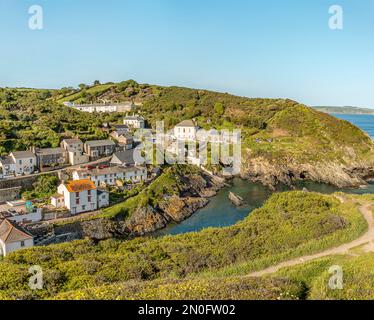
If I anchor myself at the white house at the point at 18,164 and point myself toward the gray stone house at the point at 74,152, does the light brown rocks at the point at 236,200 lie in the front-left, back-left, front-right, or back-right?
front-right

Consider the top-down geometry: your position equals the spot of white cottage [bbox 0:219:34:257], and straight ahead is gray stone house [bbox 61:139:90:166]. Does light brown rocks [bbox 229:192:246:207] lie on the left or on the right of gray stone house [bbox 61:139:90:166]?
right

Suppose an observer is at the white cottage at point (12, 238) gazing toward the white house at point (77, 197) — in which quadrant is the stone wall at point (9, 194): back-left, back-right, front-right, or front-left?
front-left

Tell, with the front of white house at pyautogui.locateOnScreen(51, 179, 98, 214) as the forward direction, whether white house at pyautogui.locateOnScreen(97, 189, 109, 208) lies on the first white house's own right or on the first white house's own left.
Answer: on the first white house's own left

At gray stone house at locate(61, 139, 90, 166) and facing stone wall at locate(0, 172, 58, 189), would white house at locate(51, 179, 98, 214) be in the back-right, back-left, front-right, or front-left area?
front-left

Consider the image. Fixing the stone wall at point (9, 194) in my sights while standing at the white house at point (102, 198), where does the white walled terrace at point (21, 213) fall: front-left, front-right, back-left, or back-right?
front-left

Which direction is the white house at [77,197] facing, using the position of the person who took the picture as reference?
facing the viewer and to the right of the viewer

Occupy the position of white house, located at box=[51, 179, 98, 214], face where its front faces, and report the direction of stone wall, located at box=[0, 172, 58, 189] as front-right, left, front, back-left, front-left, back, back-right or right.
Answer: back

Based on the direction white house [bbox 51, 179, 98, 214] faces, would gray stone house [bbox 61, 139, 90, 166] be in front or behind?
behind

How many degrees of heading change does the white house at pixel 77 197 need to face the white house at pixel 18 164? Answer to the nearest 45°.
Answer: approximately 180°

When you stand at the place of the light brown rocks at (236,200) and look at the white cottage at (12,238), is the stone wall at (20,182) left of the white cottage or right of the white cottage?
right

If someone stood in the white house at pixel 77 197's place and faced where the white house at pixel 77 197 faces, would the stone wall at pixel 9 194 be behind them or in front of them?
behind
